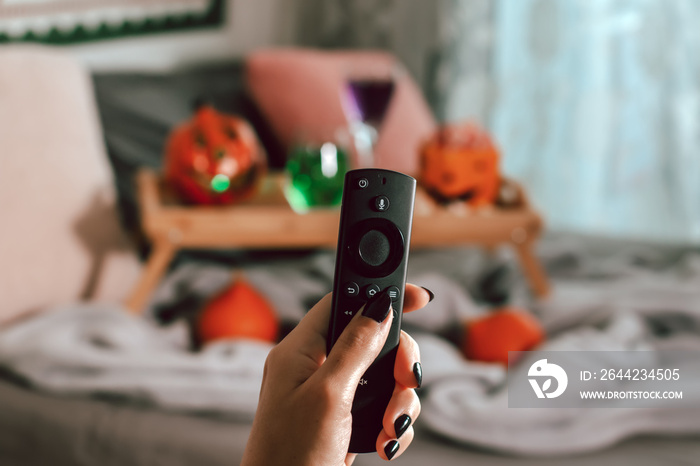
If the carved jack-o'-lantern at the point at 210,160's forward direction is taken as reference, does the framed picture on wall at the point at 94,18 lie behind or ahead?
behind

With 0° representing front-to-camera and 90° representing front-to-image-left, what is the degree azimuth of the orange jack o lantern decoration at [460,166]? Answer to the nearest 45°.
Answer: approximately 0°

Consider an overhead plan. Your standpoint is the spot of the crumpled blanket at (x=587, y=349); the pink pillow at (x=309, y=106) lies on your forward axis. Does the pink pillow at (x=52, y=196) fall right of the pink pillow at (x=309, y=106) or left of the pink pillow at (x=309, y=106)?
left

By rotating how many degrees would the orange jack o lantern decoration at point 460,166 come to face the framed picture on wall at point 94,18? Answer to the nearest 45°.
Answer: approximately 90° to its right

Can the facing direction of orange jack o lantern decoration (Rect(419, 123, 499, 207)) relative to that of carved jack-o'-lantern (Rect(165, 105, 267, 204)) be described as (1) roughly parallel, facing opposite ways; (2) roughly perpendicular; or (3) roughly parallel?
roughly parallel

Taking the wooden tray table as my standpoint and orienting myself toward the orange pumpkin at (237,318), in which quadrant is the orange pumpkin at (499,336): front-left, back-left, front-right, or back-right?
front-left

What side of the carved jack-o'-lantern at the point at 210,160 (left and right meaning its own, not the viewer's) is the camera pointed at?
front

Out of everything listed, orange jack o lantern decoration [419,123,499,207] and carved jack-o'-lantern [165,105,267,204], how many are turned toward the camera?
2
